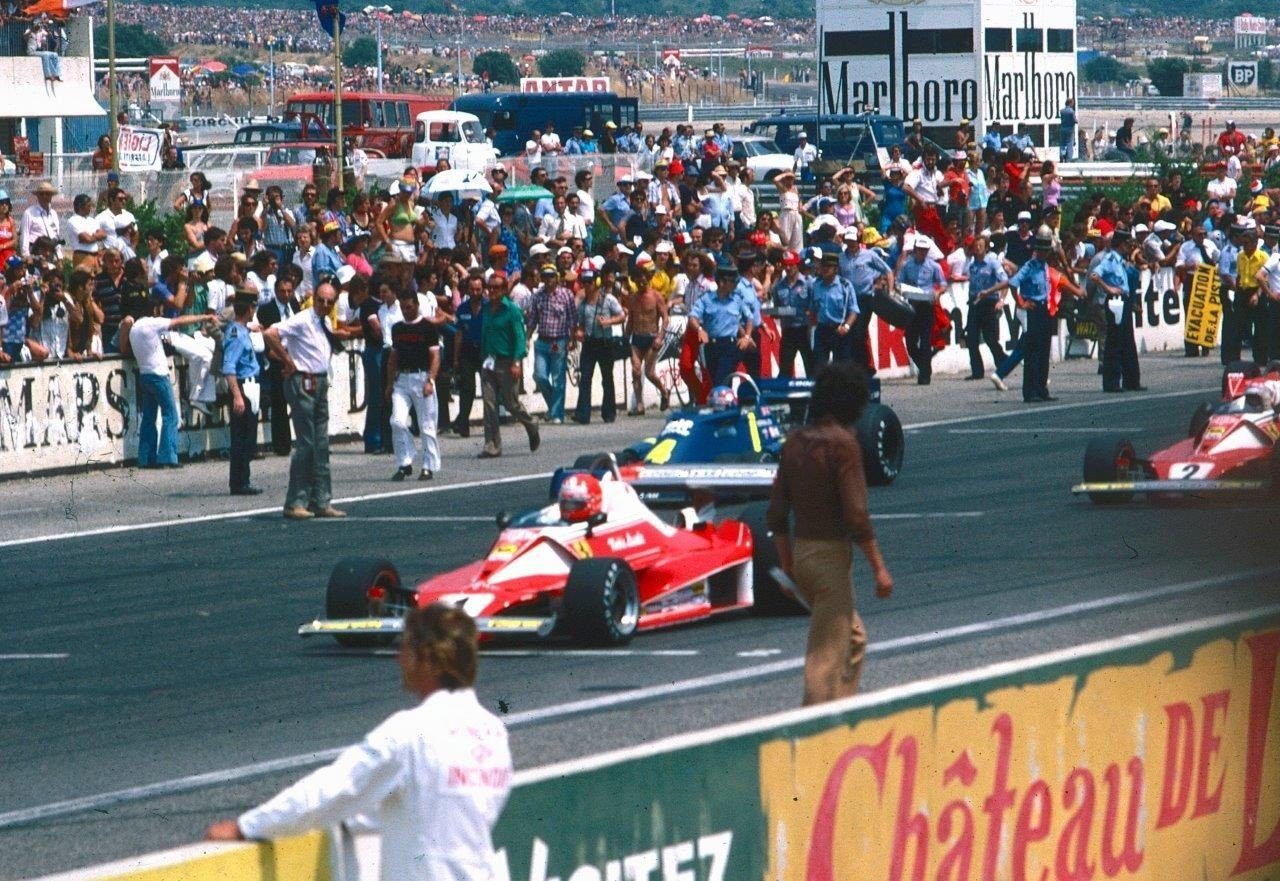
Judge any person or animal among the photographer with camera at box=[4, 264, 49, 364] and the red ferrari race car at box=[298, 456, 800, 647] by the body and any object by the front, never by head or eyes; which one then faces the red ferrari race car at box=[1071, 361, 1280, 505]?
the photographer with camera

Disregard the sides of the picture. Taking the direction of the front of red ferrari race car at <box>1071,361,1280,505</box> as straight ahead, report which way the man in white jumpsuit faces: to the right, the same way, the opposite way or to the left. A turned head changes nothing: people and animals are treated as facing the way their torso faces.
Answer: to the right

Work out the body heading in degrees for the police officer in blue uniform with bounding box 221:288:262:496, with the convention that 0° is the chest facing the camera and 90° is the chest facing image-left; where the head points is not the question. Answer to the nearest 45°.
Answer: approximately 270°

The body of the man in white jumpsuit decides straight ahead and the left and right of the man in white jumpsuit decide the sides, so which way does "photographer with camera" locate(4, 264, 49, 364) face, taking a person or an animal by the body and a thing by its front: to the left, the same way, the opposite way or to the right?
the opposite way

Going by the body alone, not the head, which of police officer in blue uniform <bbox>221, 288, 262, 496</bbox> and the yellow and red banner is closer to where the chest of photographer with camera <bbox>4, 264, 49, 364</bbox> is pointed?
the police officer in blue uniform

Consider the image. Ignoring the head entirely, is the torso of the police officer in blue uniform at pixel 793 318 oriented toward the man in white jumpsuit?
yes

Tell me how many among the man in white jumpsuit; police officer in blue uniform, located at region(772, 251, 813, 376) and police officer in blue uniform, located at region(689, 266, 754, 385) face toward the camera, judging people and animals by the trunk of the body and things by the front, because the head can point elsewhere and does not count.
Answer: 2

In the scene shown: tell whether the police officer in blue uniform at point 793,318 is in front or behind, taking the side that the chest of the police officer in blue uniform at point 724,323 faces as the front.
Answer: behind
